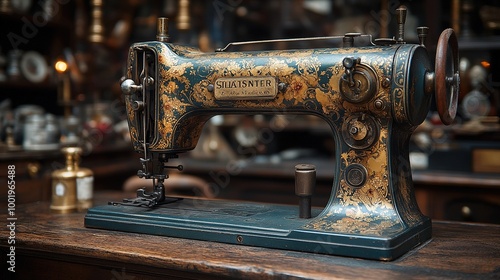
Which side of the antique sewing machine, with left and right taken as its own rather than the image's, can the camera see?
front
